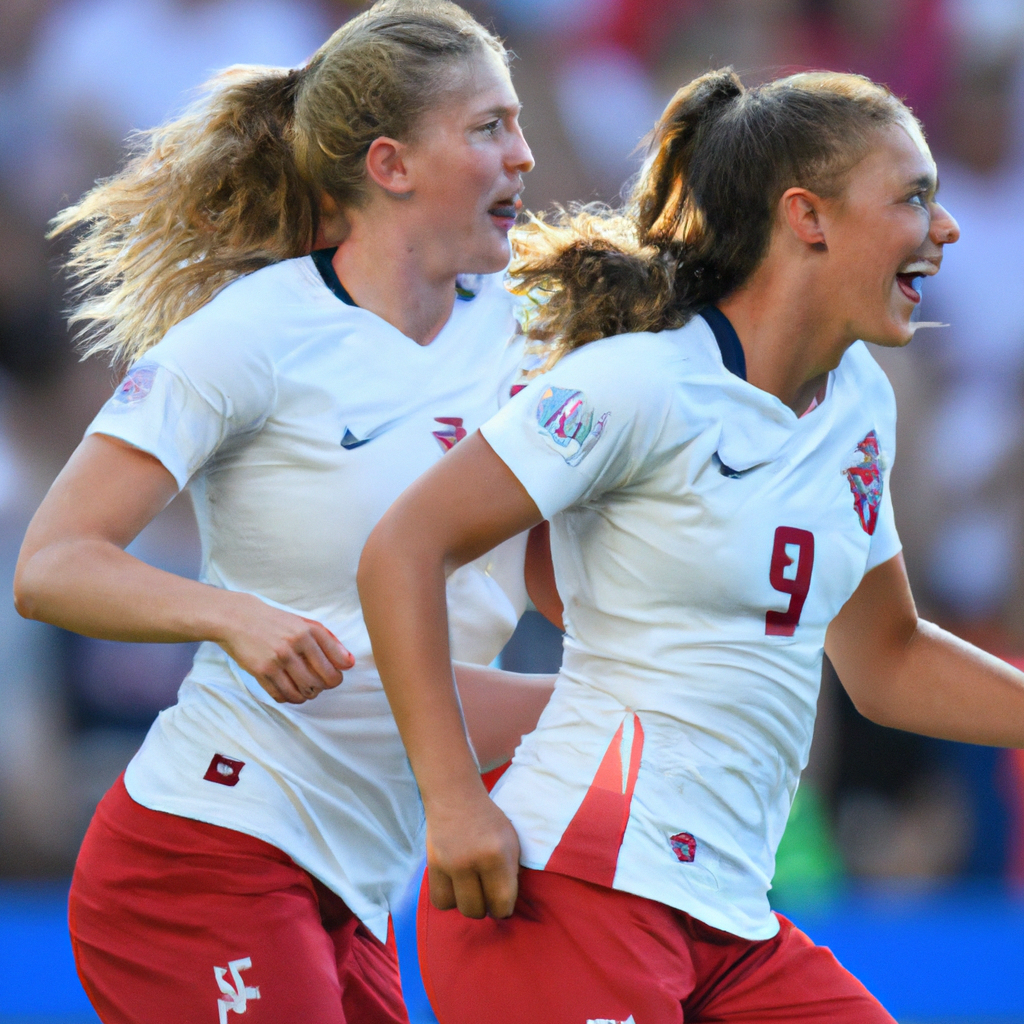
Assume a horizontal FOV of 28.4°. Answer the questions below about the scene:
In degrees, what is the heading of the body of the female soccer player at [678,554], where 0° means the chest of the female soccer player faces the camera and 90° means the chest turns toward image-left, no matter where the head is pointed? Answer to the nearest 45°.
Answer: approximately 315°

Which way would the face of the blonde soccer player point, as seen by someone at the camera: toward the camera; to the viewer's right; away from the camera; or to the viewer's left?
to the viewer's right

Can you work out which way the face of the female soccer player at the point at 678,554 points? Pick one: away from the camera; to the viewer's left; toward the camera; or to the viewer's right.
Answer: to the viewer's right
